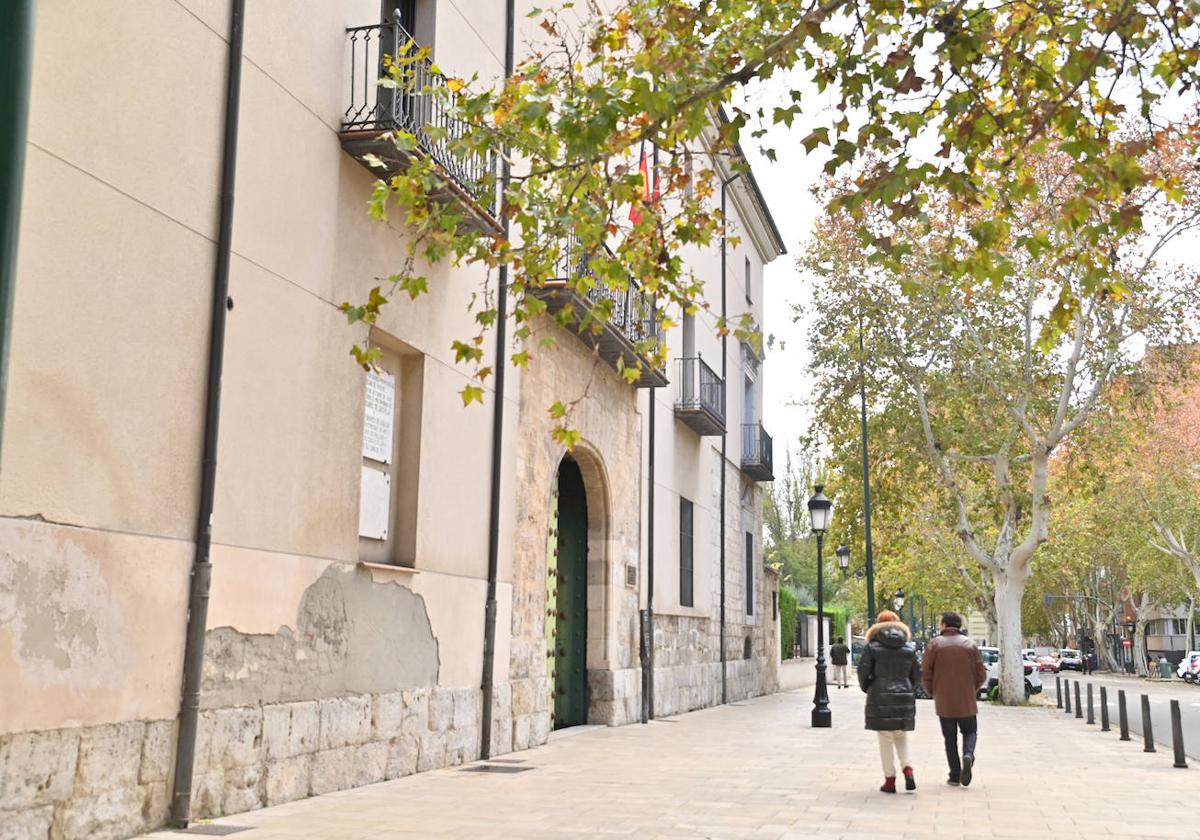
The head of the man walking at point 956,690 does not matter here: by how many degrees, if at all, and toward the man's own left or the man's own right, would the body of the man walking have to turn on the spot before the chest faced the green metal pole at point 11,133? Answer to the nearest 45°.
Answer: approximately 180°

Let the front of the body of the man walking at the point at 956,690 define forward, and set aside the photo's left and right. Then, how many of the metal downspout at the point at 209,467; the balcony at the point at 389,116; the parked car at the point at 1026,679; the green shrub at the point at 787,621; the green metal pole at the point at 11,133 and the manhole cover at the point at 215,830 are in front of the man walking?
2

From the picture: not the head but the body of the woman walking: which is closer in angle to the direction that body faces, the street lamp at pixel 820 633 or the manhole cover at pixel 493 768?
the street lamp

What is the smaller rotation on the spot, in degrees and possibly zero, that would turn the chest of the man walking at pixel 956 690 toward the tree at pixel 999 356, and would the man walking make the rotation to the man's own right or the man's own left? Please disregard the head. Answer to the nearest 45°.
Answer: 0° — they already face it

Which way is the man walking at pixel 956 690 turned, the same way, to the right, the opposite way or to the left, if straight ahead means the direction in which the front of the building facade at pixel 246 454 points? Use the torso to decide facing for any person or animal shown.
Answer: to the left

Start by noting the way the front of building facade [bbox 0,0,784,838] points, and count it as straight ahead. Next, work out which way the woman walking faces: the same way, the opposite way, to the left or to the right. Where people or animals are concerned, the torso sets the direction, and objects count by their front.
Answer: to the left

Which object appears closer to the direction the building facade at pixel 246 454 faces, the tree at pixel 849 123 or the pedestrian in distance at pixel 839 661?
the tree

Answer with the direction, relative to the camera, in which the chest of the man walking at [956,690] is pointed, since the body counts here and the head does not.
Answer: away from the camera

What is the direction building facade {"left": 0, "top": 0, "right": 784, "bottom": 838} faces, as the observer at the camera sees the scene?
facing the viewer and to the right of the viewer

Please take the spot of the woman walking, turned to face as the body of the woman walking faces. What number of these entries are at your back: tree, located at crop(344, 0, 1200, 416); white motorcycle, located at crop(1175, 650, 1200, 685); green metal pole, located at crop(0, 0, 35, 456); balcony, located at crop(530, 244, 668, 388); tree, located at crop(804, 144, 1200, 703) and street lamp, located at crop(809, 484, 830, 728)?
2

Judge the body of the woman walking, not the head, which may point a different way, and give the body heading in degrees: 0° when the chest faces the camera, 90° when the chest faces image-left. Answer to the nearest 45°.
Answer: approximately 180°

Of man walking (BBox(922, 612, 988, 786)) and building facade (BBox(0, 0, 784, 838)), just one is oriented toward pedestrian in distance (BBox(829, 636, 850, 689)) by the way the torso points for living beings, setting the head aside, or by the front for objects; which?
the man walking

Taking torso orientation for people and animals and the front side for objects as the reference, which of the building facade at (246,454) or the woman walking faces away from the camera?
the woman walking

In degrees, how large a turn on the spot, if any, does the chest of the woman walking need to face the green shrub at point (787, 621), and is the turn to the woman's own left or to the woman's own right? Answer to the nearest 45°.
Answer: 0° — they already face it

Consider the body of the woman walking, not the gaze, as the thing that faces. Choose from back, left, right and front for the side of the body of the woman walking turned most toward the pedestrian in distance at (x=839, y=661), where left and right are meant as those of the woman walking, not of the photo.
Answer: front

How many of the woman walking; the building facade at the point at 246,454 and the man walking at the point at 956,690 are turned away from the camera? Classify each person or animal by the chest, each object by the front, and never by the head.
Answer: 2

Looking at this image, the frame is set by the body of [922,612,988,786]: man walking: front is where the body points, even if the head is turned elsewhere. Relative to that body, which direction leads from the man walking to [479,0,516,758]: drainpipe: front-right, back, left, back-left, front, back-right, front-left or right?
left

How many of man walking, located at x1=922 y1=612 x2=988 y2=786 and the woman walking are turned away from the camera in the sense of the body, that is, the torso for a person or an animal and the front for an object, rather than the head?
2
